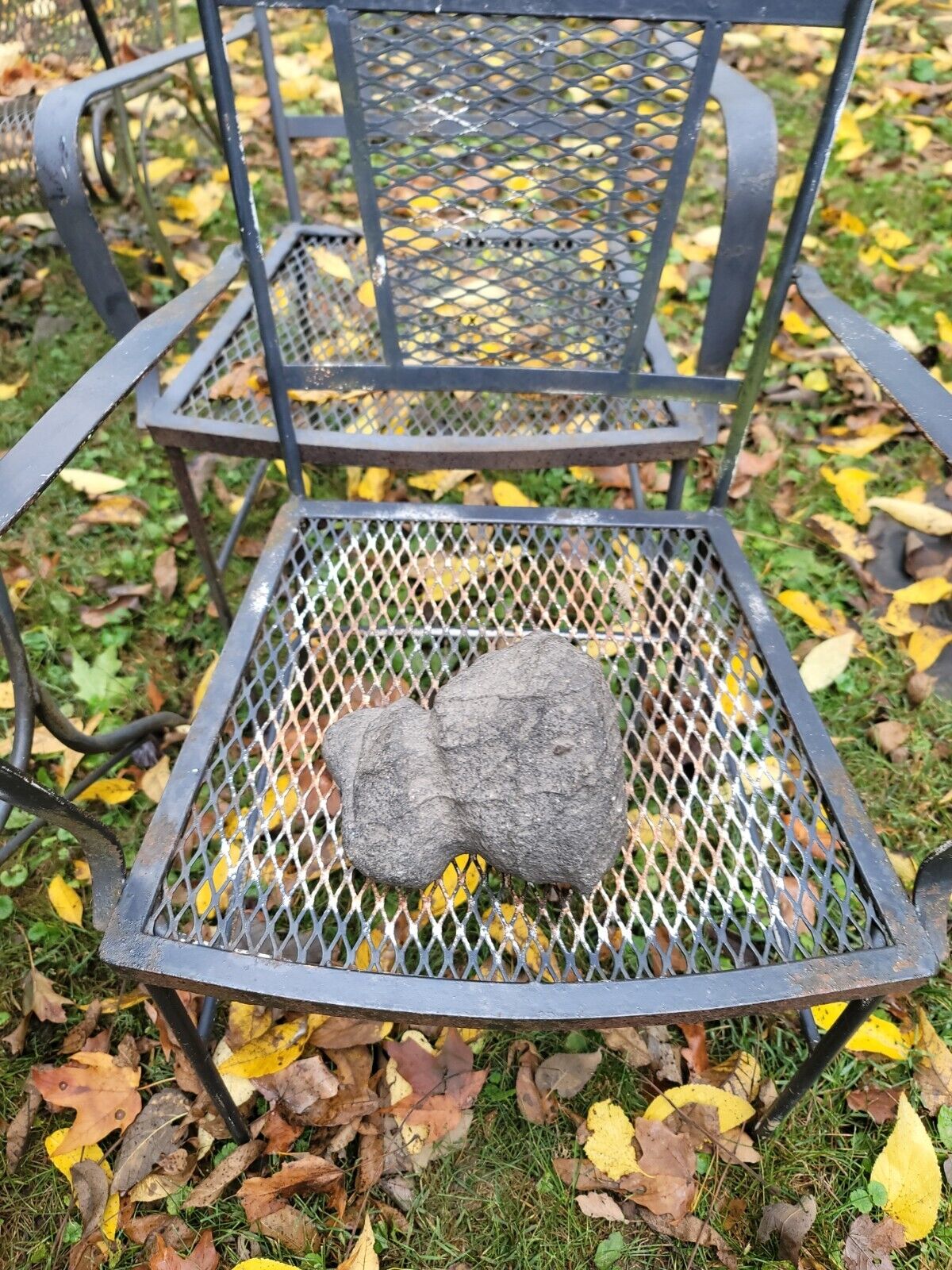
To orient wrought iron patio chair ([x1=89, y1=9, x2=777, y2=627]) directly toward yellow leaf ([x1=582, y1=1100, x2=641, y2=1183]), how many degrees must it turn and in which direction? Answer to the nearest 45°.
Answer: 0° — it already faces it

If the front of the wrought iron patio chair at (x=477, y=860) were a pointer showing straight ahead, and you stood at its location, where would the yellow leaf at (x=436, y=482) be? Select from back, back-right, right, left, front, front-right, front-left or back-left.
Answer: back

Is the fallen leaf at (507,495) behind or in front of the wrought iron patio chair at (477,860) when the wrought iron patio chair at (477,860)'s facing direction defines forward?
behind

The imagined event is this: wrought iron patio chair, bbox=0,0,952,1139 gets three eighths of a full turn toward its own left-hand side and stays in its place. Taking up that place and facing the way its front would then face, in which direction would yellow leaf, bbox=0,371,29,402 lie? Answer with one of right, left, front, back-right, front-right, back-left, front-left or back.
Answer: left

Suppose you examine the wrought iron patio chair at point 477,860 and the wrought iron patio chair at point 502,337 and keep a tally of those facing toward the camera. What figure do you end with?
2

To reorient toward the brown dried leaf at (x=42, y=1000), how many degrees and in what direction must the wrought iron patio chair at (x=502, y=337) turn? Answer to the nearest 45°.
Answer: approximately 45° to its right

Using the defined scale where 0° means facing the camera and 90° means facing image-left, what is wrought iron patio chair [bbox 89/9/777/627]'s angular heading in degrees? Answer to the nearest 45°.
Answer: approximately 0°

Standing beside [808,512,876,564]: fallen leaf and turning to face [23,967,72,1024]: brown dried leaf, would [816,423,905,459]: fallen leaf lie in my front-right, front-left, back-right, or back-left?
back-right
